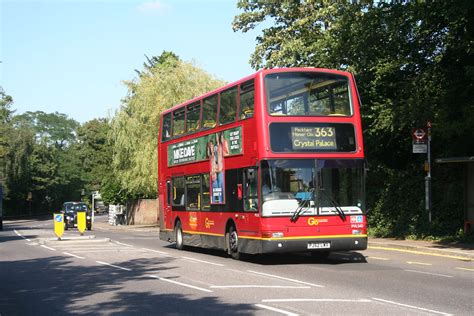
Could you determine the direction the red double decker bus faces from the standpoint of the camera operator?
facing the viewer and to the right of the viewer

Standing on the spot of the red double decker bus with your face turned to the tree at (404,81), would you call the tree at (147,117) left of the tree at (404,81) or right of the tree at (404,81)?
left

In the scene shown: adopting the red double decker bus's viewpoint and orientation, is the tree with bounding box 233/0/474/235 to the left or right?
on its left

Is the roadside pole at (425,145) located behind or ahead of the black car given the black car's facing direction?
ahead

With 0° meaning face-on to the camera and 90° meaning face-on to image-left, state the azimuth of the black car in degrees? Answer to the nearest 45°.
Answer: approximately 0°

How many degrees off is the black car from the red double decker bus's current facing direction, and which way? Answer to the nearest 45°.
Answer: approximately 180°

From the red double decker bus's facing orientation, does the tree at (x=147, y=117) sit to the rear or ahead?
to the rear

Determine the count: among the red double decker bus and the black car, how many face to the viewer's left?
0

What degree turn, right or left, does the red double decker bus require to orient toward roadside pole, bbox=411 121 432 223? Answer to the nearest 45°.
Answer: approximately 90° to its left
